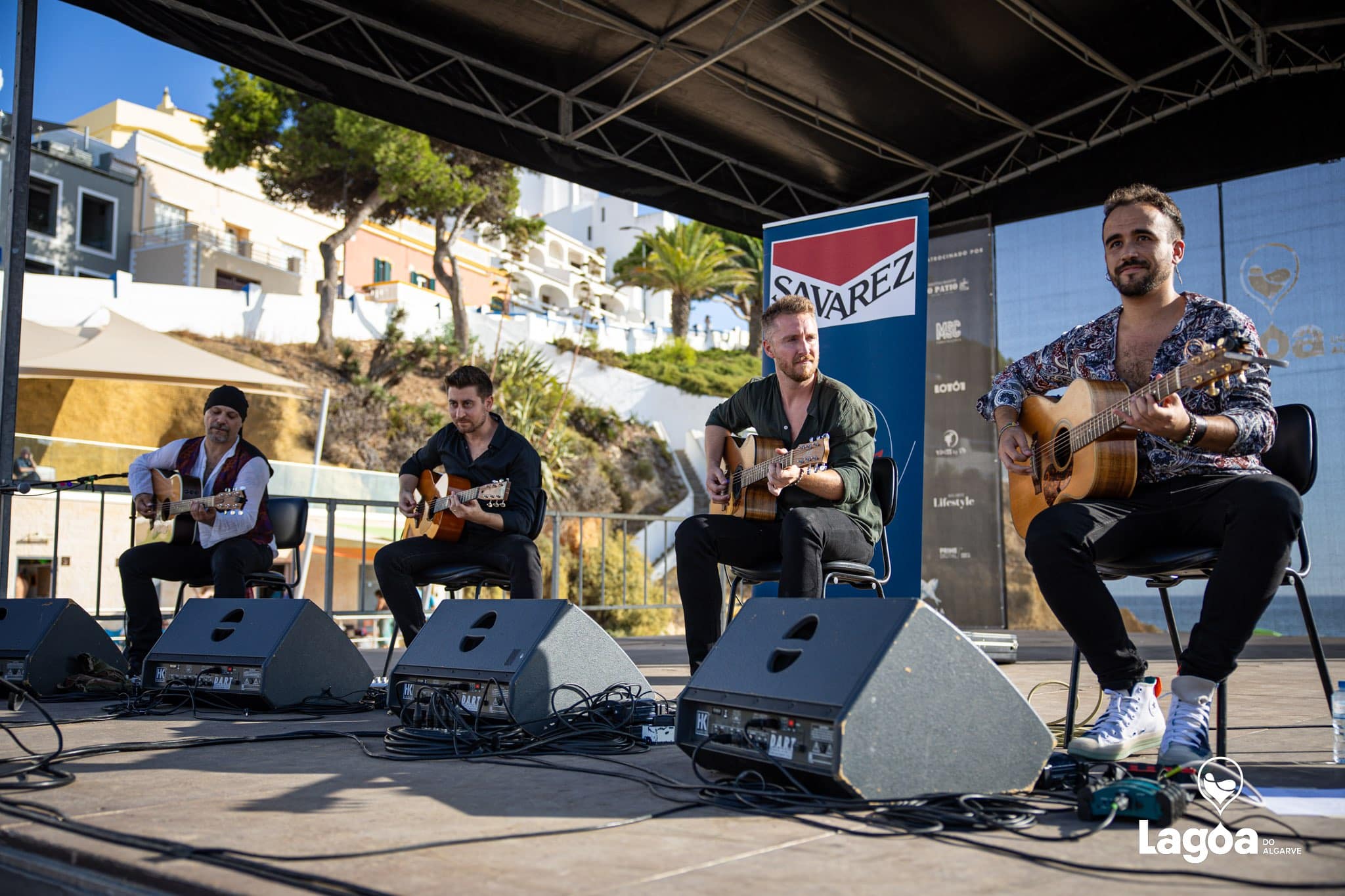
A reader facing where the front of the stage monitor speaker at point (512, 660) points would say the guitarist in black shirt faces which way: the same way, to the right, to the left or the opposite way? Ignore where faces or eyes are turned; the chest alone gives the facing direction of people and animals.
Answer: the opposite way

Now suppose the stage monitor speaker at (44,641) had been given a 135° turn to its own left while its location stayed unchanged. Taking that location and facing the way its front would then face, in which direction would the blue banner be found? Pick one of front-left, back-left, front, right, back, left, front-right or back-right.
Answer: back

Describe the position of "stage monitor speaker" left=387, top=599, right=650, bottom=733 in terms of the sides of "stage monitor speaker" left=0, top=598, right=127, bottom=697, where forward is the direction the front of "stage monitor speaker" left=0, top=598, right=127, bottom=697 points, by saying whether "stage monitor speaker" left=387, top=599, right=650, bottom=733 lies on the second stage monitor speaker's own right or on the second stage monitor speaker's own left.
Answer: on the second stage monitor speaker's own right

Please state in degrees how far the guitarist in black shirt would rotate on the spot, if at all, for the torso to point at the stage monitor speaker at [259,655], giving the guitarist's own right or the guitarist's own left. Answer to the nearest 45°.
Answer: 0° — they already face it

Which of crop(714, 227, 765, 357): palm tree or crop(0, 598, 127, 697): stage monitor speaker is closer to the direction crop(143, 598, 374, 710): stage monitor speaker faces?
the palm tree

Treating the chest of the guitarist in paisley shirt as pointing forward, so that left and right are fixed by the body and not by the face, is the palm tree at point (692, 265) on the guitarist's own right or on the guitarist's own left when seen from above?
on the guitarist's own right

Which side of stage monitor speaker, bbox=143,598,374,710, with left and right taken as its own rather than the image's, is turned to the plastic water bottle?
right

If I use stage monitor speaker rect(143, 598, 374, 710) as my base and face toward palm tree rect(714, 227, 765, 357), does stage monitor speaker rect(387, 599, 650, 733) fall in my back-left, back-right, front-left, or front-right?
back-right

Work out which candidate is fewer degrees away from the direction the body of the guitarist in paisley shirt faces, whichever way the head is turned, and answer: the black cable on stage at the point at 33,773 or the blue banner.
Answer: the black cable on stage

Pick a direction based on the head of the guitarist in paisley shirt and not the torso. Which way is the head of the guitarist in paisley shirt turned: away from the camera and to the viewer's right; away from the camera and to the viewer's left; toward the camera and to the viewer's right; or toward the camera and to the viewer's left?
toward the camera and to the viewer's left

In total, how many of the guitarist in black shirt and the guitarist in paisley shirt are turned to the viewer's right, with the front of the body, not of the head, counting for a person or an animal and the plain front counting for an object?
0

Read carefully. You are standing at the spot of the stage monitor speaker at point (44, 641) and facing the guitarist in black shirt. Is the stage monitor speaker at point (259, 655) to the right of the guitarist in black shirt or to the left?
right

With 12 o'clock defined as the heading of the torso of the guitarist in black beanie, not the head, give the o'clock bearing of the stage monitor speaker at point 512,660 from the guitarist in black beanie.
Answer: The stage monitor speaker is roughly at 10 o'clock from the guitarist in black beanie.

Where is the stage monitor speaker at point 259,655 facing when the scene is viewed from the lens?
facing away from the viewer and to the right of the viewer

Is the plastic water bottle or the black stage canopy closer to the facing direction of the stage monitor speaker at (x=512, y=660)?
the black stage canopy

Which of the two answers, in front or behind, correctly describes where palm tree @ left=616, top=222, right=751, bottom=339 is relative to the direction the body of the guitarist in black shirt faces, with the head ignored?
behind
